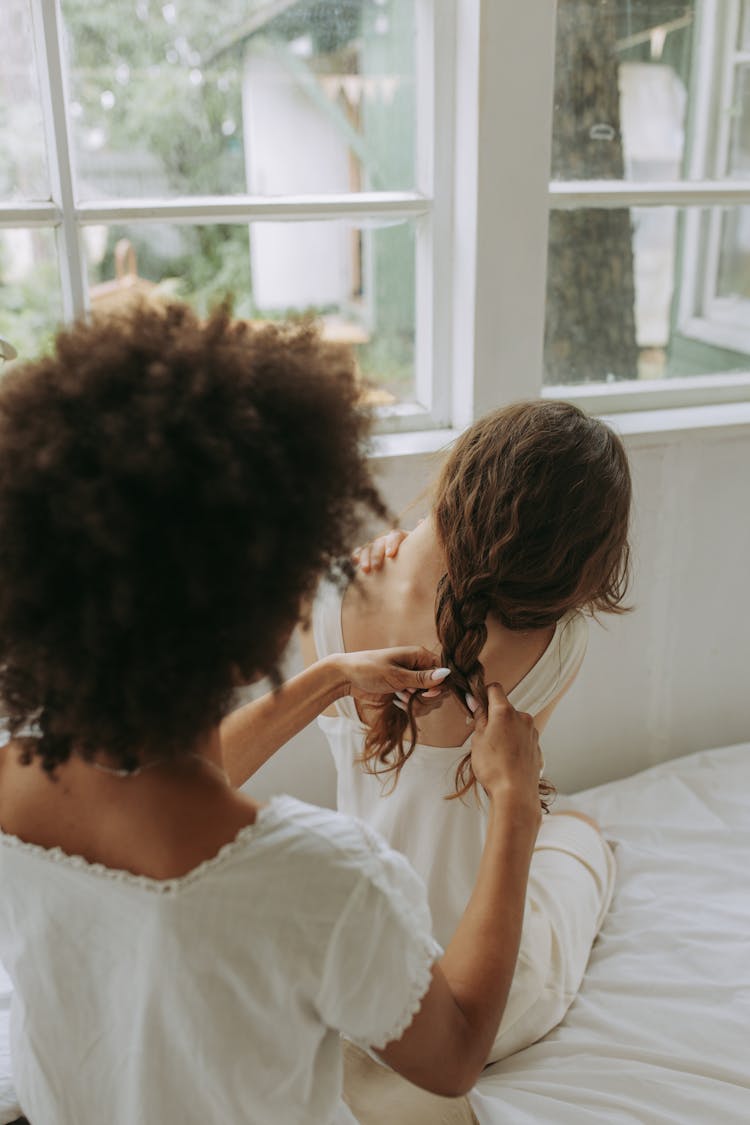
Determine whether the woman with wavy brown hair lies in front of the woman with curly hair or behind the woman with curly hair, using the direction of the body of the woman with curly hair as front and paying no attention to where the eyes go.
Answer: in front

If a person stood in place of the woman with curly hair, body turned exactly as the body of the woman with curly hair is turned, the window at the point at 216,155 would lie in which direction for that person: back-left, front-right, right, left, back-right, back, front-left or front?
front-left

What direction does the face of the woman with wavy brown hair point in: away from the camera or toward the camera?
away from the camera

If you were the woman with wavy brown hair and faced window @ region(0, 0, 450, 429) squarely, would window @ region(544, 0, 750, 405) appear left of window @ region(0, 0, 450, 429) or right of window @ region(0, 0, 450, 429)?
right

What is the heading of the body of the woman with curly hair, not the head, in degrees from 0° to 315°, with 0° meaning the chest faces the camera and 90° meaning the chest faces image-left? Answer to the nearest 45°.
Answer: approximately 225°

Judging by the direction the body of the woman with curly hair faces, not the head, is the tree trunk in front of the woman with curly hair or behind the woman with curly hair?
in front

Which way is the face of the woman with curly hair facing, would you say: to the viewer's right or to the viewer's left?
to the viewer's right
